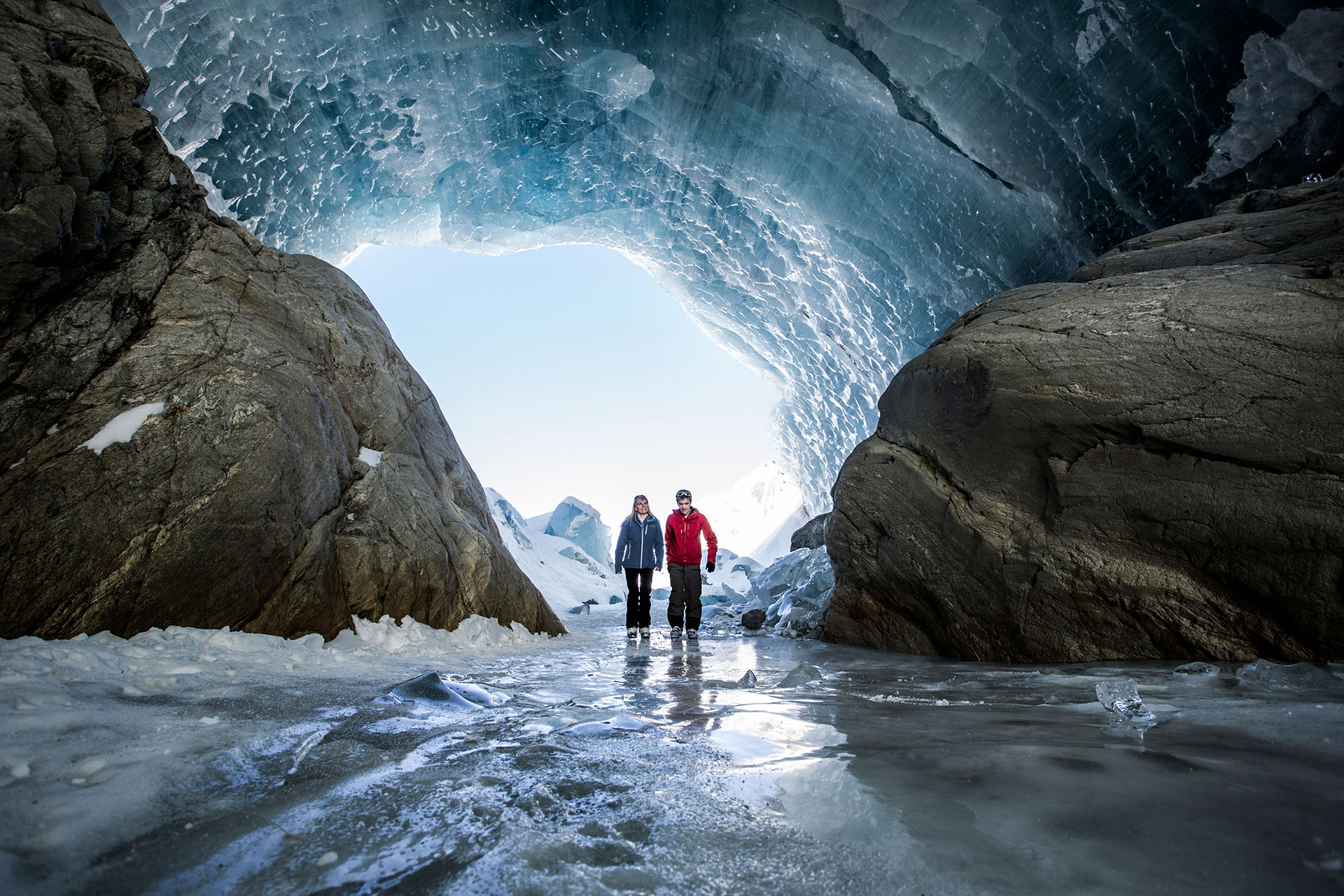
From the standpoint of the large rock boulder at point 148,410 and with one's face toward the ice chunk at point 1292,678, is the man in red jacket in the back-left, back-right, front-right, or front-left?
front-left

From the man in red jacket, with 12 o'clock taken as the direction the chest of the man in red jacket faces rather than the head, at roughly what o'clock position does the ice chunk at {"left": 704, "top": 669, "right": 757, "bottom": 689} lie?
The ice chunk is roughly at 12 o'clock from the man in red jacket.

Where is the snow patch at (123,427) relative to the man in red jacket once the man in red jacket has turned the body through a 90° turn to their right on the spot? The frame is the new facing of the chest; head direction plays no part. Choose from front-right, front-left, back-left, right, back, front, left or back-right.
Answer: front-left

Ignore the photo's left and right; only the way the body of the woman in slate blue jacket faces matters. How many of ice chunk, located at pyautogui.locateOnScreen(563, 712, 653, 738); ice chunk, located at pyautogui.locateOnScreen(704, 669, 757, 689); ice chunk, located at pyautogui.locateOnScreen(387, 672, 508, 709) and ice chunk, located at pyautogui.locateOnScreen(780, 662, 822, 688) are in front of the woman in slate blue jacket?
4

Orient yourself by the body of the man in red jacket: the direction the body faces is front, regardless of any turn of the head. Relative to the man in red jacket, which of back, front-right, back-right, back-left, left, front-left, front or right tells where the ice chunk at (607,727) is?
front

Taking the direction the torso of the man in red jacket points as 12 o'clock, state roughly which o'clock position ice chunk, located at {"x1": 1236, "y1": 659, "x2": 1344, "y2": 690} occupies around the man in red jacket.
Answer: The ice chunk is roughly at 11 o'clock from the man in red jacket.

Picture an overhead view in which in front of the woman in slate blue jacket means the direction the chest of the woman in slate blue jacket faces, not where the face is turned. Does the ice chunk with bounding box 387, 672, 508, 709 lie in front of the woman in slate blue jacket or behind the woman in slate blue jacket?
in front

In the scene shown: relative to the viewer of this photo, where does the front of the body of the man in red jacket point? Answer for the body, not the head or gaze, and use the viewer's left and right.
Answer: facing the viewer

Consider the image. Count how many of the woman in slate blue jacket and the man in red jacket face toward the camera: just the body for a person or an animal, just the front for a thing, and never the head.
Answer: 2

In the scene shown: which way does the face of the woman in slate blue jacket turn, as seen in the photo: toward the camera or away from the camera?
toward the camera

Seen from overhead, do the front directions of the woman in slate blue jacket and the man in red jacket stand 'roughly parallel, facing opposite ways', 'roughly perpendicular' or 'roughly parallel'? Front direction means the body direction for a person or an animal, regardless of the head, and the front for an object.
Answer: roughly parallel

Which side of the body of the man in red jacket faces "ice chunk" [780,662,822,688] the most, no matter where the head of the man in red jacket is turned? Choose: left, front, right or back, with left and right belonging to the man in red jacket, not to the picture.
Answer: front

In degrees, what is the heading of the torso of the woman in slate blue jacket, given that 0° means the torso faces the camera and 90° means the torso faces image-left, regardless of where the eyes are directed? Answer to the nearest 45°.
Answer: approximately 0°

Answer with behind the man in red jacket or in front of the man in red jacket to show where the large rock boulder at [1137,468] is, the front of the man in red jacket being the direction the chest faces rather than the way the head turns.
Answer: in front
